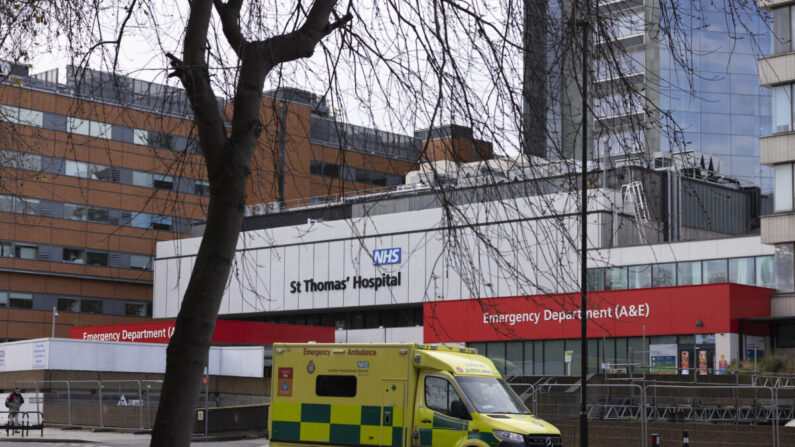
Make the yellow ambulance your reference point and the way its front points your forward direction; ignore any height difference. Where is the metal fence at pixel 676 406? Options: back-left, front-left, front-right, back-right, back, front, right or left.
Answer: left

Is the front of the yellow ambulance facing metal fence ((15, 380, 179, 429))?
no

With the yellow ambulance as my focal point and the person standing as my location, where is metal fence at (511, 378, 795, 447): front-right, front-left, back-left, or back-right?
front-left

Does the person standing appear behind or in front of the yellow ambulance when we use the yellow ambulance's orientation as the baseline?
behind

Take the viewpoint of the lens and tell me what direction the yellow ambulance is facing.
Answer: facing the viewer and to the right of the viewer
